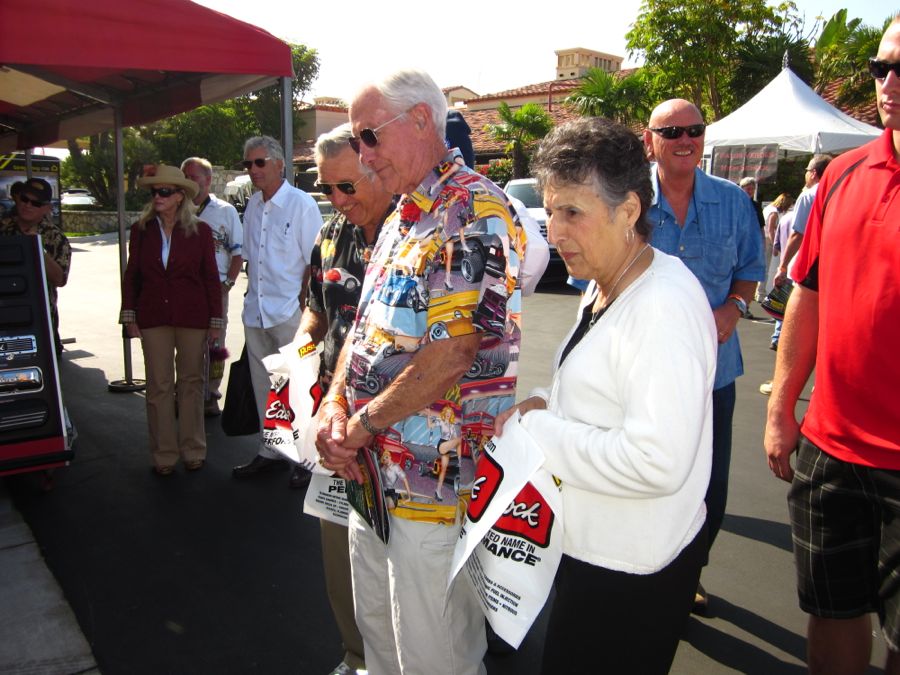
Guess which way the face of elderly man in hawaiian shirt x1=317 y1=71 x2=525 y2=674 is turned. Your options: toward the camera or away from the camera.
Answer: toward the camera

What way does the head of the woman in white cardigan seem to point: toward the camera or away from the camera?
toward the camera

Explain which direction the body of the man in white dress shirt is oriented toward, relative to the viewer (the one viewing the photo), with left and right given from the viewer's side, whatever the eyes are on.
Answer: facing the viewer and to the left of the viewer

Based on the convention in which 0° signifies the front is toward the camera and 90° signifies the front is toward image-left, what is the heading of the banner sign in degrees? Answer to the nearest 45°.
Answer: approximately 0°

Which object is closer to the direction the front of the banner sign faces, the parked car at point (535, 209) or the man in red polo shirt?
the man in red polo shirt

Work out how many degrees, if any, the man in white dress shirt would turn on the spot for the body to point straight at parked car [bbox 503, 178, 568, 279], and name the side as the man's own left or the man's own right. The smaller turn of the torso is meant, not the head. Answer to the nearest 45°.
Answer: approximately 180°

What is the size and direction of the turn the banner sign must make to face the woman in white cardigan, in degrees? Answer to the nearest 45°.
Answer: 0° — it already faces them

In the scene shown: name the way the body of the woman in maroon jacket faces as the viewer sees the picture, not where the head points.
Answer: toward the camera

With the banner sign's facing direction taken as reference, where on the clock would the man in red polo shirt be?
The man in red polo shirt is roughly at 12 o'clock from the banner sign.

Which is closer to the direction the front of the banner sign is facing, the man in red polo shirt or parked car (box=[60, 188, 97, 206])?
the man in red polo shirt

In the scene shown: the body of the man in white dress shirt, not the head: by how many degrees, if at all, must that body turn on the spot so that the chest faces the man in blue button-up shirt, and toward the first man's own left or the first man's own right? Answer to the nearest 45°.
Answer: approximately 90° to the first man's own left
